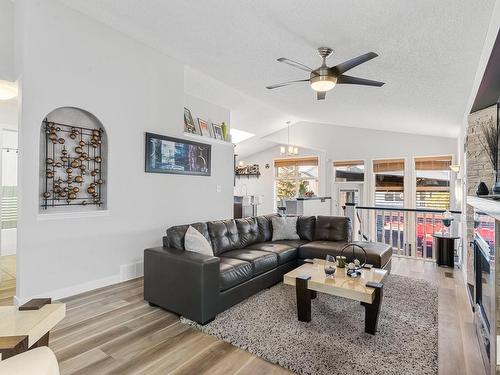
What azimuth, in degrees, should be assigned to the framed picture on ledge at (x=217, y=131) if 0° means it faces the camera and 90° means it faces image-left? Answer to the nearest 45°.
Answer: approximately 315°

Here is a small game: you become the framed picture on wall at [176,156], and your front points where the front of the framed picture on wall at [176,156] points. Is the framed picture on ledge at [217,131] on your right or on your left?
on your left

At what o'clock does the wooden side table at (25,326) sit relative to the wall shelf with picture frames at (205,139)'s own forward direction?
The wooden side table is roughly at 2 o'clock from the wall shelf with picture frames.

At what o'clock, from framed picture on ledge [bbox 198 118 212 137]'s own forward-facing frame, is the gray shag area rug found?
The gray shag area rug is roughly at 1 o'clock from the framed picture on ledge.

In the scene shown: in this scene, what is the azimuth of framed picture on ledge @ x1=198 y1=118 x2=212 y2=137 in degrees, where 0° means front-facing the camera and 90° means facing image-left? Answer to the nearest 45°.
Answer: approximately 315°
